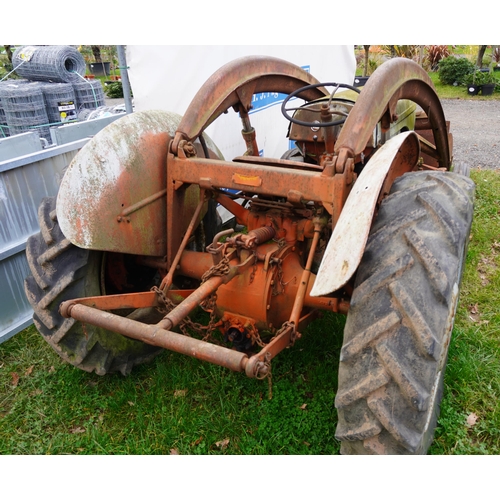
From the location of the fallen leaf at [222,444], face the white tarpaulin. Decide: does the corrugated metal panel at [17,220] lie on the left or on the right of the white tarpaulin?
left

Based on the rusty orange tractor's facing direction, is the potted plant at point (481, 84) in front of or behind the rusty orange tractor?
in front

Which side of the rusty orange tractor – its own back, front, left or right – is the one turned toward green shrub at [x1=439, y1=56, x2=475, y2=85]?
front

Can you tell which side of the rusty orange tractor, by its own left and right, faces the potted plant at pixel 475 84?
front

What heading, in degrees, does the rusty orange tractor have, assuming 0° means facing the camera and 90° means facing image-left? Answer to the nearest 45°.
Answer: approximately 225°

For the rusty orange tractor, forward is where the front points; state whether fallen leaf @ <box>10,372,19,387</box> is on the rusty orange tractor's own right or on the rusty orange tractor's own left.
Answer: on the rusty orange tractor's own left

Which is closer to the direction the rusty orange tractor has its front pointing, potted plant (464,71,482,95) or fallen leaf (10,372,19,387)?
the potted plant

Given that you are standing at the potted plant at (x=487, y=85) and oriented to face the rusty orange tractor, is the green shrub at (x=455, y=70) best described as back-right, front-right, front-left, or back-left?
back-right

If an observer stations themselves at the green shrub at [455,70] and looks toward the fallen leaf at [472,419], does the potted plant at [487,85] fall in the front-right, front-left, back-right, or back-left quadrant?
front-left

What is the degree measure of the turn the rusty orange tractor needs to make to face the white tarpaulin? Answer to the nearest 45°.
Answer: approximately 45° to its left

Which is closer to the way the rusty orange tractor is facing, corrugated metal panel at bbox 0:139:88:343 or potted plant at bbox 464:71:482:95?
the potted plant

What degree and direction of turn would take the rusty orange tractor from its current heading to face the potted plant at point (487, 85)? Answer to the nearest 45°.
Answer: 0° — it already faces it

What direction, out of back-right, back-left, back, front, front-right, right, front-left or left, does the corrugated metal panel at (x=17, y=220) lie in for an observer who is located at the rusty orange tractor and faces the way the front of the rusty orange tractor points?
left
